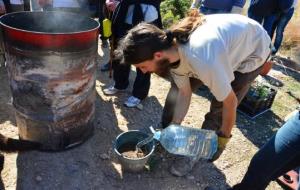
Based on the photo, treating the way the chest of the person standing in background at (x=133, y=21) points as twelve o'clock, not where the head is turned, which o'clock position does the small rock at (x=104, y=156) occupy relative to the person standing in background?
The small rock is roughly at 11 o'clock from the person standing in background.

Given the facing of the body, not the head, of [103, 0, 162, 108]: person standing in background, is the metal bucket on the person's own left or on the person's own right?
on the person's own left

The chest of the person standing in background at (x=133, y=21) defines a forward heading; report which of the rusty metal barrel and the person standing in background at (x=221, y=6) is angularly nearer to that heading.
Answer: the rusty metal barrel

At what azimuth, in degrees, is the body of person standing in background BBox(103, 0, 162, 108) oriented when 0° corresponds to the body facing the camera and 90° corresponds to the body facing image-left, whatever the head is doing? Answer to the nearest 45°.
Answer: approximately 45°

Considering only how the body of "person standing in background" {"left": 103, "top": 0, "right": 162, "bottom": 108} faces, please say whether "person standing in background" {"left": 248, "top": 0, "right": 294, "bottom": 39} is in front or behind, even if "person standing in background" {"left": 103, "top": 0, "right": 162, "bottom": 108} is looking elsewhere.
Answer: behind

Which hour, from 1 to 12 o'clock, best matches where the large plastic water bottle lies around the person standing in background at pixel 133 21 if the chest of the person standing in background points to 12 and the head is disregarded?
The large plastic water bottle is roughly at 10 o'clock from the person standing in background.

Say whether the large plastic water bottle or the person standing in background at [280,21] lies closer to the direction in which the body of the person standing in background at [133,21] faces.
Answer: the large plastic water bottle

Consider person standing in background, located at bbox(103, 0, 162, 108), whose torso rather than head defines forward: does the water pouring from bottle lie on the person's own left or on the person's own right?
on the person's own left

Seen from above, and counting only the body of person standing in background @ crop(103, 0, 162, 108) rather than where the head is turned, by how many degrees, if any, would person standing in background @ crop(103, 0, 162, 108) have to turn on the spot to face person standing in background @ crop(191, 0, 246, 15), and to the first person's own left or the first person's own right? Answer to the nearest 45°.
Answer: approximately 180°
